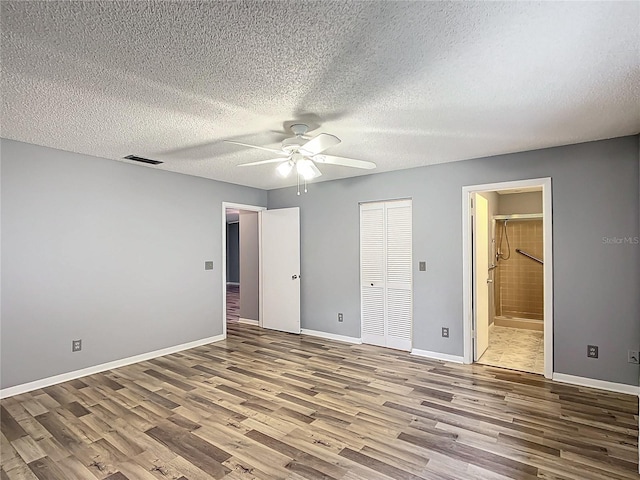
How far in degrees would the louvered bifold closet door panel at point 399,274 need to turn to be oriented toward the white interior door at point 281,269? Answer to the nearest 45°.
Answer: approximately 45° to its right

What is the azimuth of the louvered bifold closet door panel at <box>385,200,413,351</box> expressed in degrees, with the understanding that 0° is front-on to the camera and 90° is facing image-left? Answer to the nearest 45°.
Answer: approximately 45°

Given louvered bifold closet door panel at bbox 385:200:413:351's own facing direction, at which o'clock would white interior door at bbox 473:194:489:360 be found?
The white interior door is roughly at 8 o'clock from the louvered bifold closet door panel.
